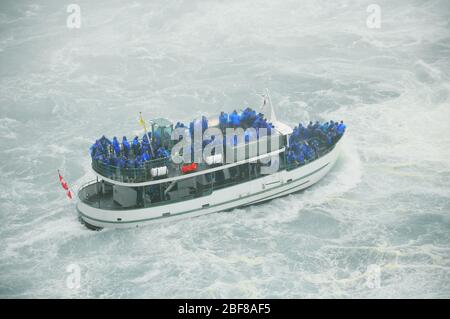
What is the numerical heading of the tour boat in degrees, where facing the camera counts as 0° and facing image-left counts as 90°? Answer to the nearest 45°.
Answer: approximately 225°
